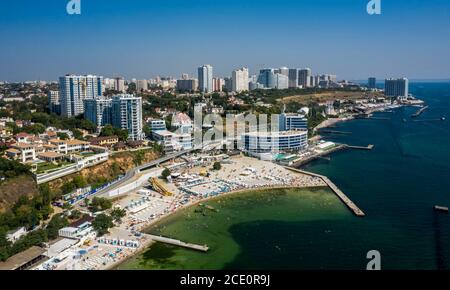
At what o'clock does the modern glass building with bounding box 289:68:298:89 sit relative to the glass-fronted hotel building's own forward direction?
The modern glass building is roughly at 6 o'clock from the glass-fronted hotel building.

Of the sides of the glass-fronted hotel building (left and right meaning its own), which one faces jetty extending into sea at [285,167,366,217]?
front

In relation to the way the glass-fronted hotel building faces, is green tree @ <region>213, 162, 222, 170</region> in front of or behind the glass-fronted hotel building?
in front

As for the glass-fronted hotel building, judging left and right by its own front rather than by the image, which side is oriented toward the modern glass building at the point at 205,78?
back

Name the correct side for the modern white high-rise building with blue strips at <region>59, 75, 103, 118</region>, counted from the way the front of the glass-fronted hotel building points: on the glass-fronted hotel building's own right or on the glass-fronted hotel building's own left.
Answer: on the glass-fronted hotel building's own right

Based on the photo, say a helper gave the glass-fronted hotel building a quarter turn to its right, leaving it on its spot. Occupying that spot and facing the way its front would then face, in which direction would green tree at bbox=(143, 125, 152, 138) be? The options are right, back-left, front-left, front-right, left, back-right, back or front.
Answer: front

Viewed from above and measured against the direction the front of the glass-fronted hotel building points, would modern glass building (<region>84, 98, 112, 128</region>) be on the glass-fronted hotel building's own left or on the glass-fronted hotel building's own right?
on the glass-fronted hotel building's own right

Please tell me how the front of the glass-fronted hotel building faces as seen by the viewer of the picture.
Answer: facing the viewer

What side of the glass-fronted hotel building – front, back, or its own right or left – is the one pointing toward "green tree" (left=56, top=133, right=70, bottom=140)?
right

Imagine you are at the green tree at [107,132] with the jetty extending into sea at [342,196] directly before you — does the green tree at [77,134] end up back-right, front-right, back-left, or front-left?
back-right

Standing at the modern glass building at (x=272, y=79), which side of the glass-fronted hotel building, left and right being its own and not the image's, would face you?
back

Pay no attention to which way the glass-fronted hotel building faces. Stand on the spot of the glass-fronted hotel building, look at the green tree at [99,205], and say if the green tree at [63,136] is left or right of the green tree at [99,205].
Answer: right

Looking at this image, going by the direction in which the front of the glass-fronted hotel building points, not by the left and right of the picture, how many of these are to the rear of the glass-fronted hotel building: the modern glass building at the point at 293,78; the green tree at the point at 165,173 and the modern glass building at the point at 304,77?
2

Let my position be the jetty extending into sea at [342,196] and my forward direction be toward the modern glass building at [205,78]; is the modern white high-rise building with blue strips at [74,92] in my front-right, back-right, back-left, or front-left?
front-left
